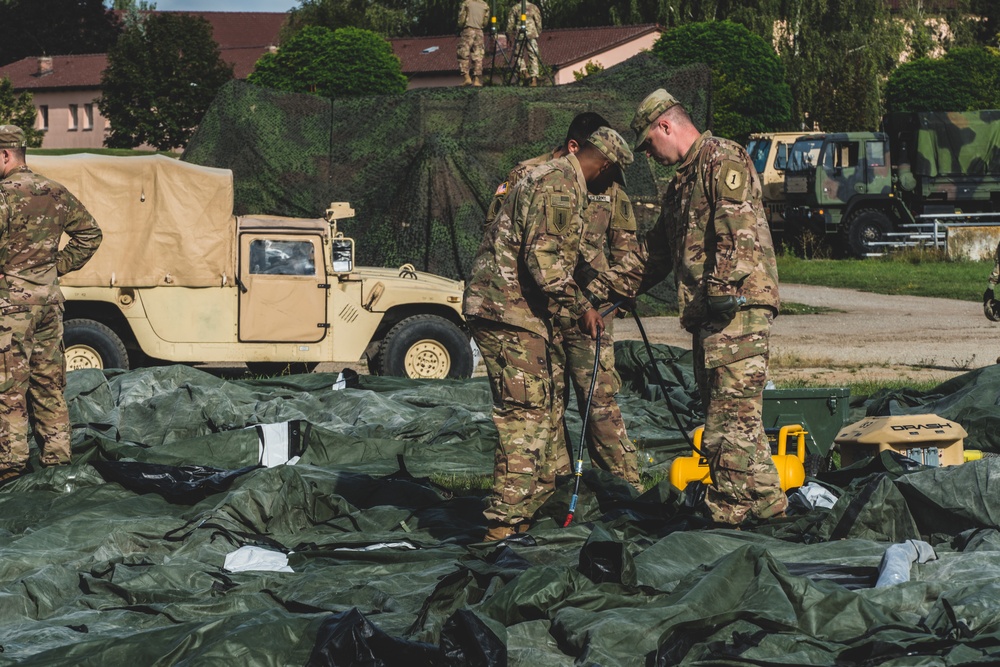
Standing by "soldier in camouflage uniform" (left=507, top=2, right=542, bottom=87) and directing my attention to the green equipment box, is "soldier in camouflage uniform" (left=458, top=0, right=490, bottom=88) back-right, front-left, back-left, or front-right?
back-right

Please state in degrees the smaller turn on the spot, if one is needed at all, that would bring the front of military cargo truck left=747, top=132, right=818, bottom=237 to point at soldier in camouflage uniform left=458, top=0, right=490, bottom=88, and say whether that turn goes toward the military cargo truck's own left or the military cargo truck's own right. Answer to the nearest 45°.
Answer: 0° — it already faces them

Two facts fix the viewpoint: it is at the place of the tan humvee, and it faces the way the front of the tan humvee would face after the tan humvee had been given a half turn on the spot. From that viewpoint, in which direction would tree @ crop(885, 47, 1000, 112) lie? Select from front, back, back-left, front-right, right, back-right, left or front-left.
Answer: back-right

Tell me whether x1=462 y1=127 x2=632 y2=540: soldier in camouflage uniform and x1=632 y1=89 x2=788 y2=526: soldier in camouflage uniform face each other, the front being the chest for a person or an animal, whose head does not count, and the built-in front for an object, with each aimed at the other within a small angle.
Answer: yes

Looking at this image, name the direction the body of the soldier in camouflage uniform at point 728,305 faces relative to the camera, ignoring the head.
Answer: to the viewer's left

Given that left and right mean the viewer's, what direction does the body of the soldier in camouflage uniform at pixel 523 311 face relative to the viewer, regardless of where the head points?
facing to the right of the viewer

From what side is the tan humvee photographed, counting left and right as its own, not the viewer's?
right

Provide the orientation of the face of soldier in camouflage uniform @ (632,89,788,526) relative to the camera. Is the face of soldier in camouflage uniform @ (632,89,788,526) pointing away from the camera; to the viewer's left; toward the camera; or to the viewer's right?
to the viewer's left

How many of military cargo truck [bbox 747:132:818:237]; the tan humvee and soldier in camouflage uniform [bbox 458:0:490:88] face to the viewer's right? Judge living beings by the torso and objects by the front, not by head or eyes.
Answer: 1

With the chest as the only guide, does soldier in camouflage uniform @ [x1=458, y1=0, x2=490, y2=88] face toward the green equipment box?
no

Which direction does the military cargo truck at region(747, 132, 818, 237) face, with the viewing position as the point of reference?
facing the viewer and to the left of the viewer

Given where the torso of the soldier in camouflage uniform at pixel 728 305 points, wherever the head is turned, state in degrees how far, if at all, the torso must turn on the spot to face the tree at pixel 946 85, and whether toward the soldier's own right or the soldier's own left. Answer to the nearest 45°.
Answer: approximately 90° to the soldier's own right

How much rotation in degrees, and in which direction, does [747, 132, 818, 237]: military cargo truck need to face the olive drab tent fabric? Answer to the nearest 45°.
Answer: approximately 45° to its left

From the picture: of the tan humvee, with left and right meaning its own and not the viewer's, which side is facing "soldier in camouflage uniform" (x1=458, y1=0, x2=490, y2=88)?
left

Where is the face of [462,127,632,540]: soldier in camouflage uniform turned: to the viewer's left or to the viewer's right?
to the viewer's right

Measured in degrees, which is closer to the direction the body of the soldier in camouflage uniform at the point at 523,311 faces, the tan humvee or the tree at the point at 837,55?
the tree
